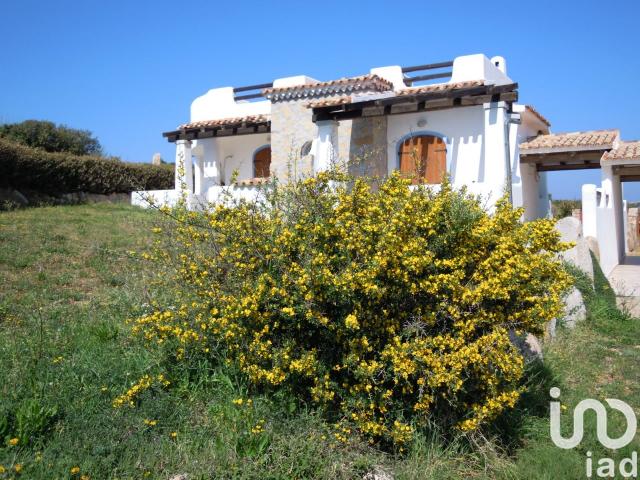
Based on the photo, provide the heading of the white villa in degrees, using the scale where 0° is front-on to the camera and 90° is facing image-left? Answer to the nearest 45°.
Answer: approximately 45°

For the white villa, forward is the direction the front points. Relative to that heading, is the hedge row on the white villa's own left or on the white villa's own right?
on the white villa's own right

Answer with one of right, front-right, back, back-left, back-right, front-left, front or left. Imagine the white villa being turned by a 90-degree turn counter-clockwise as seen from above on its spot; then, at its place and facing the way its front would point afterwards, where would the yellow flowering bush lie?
front-right
